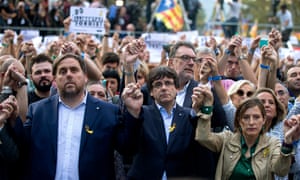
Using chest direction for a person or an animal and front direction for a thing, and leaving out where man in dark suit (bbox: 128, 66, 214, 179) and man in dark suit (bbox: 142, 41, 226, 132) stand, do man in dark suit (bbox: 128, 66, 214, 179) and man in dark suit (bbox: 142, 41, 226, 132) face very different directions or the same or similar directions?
same or similar directions

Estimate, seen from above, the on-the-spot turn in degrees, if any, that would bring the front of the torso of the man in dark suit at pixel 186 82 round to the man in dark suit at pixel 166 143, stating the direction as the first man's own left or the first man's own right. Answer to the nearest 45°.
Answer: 0° — they already face them

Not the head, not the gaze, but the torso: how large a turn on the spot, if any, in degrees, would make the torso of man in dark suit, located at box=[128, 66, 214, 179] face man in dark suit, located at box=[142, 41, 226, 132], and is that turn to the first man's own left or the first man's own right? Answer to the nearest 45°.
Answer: approximately 180°

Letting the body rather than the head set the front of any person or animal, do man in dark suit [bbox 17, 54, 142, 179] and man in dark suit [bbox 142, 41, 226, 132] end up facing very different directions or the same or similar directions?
same or similar directions

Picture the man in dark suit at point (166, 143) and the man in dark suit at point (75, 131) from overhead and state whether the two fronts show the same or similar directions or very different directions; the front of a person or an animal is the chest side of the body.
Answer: same or similar directions

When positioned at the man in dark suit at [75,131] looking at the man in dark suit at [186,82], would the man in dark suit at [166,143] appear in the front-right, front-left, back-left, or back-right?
front-right

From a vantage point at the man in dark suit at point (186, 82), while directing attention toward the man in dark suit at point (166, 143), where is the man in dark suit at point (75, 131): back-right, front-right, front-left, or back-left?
front-right

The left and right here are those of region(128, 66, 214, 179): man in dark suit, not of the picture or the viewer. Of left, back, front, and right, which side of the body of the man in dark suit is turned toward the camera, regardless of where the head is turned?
front

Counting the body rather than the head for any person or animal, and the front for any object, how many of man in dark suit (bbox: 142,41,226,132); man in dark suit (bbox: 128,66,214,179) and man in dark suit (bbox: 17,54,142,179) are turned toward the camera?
3

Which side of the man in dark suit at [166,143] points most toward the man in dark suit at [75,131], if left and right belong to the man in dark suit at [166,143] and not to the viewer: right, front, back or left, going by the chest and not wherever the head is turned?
right

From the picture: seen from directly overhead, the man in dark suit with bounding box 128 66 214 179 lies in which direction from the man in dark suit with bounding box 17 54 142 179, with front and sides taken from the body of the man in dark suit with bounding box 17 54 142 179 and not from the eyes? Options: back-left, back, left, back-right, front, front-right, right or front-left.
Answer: left

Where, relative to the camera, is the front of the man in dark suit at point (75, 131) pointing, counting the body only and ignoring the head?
toward the camera
